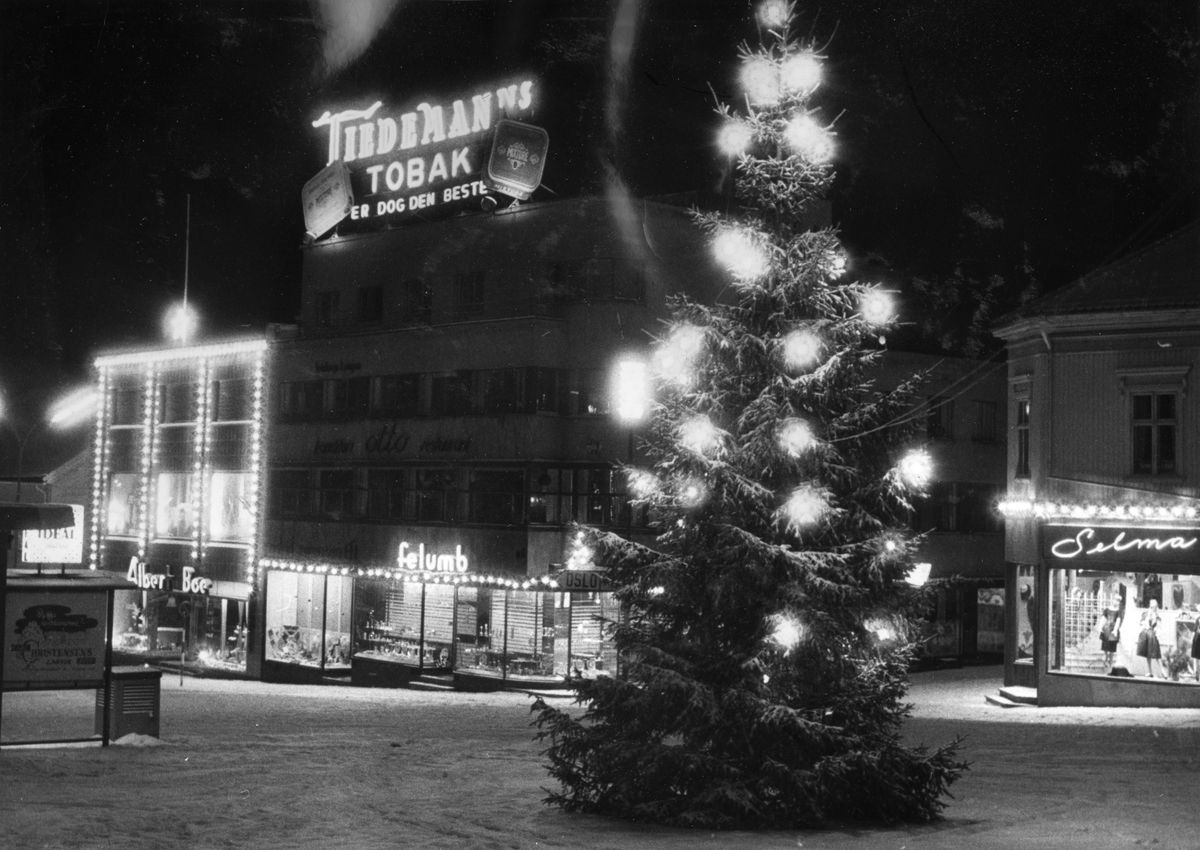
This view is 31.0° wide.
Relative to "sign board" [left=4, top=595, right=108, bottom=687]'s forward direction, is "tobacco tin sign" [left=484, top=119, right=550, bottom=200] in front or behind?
behind

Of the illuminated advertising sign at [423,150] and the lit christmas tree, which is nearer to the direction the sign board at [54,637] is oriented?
the lit christmas tree

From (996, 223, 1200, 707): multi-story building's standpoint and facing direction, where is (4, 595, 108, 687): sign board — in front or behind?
in front

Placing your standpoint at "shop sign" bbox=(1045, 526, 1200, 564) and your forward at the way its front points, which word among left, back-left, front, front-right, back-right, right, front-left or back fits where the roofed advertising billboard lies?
front-right

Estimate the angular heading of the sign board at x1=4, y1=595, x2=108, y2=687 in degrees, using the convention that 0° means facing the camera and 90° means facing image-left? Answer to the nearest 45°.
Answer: approximately 0°

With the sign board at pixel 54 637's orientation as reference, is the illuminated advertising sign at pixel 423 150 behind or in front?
behind

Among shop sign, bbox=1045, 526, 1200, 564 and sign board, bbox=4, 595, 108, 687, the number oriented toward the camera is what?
2

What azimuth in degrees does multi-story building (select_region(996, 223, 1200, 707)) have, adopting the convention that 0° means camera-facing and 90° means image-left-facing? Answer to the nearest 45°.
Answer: approximately 0°
